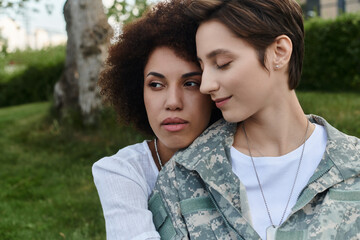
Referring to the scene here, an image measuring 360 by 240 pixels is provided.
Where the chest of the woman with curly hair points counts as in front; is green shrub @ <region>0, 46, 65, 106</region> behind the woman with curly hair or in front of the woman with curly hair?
behind

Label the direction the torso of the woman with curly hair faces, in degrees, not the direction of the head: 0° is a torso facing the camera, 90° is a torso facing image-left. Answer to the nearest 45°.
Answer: approximately 315°

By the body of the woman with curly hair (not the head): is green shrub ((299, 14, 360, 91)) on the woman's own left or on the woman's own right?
on the woman's own left

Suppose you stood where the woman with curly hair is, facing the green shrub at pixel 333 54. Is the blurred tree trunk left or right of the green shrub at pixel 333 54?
left

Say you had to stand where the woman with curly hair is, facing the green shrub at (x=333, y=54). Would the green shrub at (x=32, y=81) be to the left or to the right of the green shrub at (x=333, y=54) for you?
left
